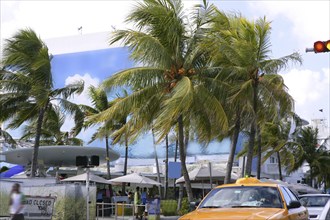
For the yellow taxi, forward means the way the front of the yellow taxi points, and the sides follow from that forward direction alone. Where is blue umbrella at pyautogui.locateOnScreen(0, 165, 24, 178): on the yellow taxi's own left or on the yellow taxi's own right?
on the yellow taxi's own right

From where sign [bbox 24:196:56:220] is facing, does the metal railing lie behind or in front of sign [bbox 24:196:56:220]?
behind

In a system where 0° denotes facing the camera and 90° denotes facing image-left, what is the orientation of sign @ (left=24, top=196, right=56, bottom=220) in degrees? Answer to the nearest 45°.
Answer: approximately 0°

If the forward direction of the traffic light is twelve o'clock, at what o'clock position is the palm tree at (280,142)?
The palm tree is roughly at 6 o'clock from the traffic light.

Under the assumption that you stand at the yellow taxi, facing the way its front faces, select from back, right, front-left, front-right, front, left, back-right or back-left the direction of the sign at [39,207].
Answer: right

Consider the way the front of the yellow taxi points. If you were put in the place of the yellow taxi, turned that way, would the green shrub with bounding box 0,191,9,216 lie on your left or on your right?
on your right

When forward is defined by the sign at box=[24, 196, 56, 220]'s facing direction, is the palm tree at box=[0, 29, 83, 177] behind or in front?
behind

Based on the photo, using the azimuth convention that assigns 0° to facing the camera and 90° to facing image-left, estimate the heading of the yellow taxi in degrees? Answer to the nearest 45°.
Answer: approximately 45°

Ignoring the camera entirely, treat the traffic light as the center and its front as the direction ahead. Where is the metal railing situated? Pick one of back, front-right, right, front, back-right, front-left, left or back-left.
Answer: back-right

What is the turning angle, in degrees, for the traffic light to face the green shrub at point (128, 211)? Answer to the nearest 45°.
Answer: approximately 135° to its right

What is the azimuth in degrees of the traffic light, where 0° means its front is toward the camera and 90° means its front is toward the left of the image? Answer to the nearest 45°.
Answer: approximately 0°

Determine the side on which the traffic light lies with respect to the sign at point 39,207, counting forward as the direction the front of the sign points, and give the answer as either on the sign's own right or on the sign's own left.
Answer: on the sign's own left

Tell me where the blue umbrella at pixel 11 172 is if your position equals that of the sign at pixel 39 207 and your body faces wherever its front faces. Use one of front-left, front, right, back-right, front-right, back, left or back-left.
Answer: back
